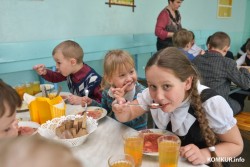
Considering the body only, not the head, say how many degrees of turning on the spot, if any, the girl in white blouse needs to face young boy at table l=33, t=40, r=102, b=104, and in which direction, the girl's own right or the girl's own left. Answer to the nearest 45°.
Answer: approximately 90° to the girl's own right

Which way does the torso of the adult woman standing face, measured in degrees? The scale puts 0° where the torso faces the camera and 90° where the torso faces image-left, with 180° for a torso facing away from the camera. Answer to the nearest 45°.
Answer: approximately 315°

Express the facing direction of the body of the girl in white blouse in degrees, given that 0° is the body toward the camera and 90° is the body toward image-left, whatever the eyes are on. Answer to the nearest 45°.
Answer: approximately 45°
